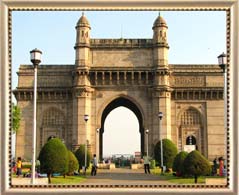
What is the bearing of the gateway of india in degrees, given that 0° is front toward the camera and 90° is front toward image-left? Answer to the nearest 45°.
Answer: approximately 0°

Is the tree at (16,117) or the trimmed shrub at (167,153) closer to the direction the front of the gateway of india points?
the trimmed shrub

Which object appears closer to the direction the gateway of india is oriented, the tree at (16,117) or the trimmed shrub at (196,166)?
the trimmed shrub

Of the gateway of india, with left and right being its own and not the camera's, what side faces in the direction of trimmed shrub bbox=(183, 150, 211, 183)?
front

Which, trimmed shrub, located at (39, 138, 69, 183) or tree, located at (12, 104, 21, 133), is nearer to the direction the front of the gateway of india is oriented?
the trimmed shrub

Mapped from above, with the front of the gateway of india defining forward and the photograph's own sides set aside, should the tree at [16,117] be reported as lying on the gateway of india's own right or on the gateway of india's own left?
on the gateway of india's own right
